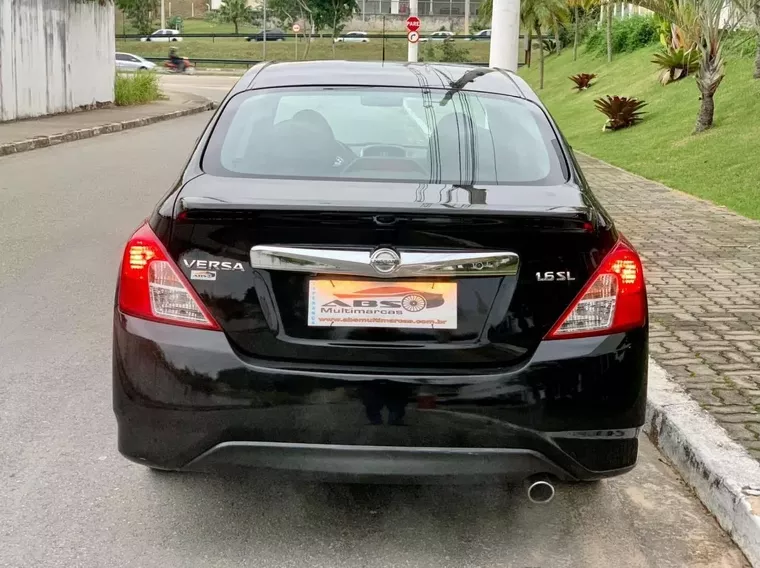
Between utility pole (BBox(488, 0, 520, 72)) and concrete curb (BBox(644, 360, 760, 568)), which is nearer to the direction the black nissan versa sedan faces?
the utility pole

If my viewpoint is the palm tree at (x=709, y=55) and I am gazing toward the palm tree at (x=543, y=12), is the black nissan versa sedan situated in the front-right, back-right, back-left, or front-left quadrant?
back-left

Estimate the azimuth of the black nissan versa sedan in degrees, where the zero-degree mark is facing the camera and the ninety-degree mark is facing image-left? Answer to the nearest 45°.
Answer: approximately 180°

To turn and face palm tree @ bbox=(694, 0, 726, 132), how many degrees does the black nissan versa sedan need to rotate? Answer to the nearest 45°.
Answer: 0° — it already faces it

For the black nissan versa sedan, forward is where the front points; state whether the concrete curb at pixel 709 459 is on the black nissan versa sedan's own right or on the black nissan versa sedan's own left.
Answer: on the black nissan versa sedan's own right

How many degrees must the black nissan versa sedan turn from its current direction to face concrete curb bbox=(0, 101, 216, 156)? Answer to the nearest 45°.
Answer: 0° — it already faces it

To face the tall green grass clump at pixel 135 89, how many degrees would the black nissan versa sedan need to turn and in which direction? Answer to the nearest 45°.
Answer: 0° — it already faces it

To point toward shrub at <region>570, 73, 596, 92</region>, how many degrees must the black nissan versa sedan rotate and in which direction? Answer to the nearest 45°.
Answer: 0° — it already faces it
